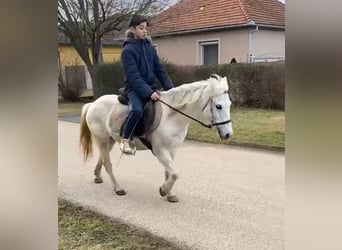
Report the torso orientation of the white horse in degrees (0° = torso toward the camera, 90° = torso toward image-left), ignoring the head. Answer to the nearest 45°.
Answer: approximately 315°
